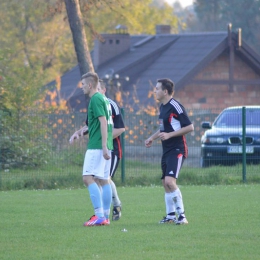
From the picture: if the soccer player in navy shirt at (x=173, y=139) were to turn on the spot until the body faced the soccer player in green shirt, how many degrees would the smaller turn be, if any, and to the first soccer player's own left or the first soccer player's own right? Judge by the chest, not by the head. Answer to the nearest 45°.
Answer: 0° — they already face them

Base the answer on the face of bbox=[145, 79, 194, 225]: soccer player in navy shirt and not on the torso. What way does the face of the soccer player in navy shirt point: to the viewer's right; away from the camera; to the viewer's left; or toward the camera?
to the viewer's left

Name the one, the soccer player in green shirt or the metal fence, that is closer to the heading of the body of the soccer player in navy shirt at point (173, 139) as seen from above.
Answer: the soccer player in green shirt

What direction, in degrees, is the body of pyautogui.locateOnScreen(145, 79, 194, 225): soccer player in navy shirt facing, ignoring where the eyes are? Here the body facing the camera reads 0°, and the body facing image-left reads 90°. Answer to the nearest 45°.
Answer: approximately 90°
